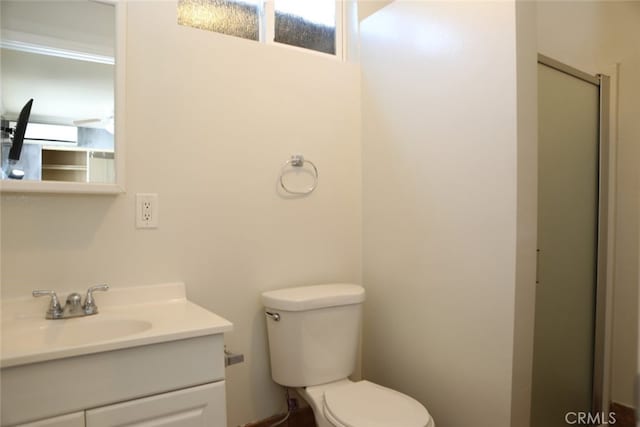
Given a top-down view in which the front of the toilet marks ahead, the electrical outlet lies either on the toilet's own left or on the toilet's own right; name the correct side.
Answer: on the toilet's own right

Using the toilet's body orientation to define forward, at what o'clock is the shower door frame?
The shower door frame is roughly at 10 o'clock from the toilet.

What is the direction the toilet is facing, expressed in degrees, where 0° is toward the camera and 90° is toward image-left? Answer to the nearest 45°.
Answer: approximately 315°

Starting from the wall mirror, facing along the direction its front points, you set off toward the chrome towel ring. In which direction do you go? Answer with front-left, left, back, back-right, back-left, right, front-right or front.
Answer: left

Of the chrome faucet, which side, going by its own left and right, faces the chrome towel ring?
left

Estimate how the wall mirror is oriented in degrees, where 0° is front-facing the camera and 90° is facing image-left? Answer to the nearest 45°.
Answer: approximately 0°

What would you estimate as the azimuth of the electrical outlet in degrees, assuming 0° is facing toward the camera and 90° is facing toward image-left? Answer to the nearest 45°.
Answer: approximately 0°

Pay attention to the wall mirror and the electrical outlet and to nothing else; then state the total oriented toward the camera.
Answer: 2
